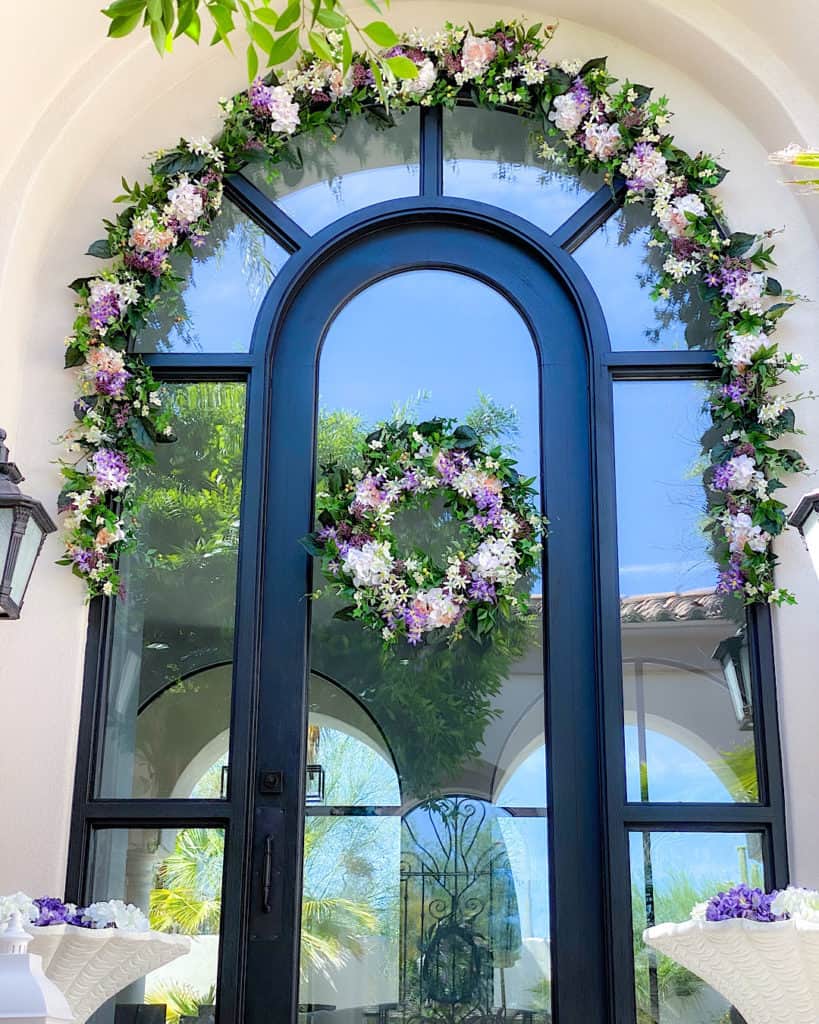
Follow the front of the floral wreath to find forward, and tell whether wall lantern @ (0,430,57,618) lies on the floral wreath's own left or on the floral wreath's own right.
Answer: on the floral wreath's own right

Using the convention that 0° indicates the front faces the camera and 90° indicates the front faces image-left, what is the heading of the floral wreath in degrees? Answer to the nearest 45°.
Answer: approximately 0°

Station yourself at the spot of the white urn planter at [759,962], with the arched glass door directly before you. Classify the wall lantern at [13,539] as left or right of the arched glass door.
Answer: left

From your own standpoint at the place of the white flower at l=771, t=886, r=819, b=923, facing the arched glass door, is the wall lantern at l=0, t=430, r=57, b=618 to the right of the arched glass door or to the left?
left

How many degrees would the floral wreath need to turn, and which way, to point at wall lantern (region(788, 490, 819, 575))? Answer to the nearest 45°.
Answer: approximately 45° to its left

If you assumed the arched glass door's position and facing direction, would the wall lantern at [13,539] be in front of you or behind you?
in front

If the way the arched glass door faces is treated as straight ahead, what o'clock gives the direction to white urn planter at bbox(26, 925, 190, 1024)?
The white urn planter is roughly at 2 o'clock from the arched glass door.

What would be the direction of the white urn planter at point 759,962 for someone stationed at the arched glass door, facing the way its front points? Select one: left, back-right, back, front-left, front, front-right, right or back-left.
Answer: front-left
